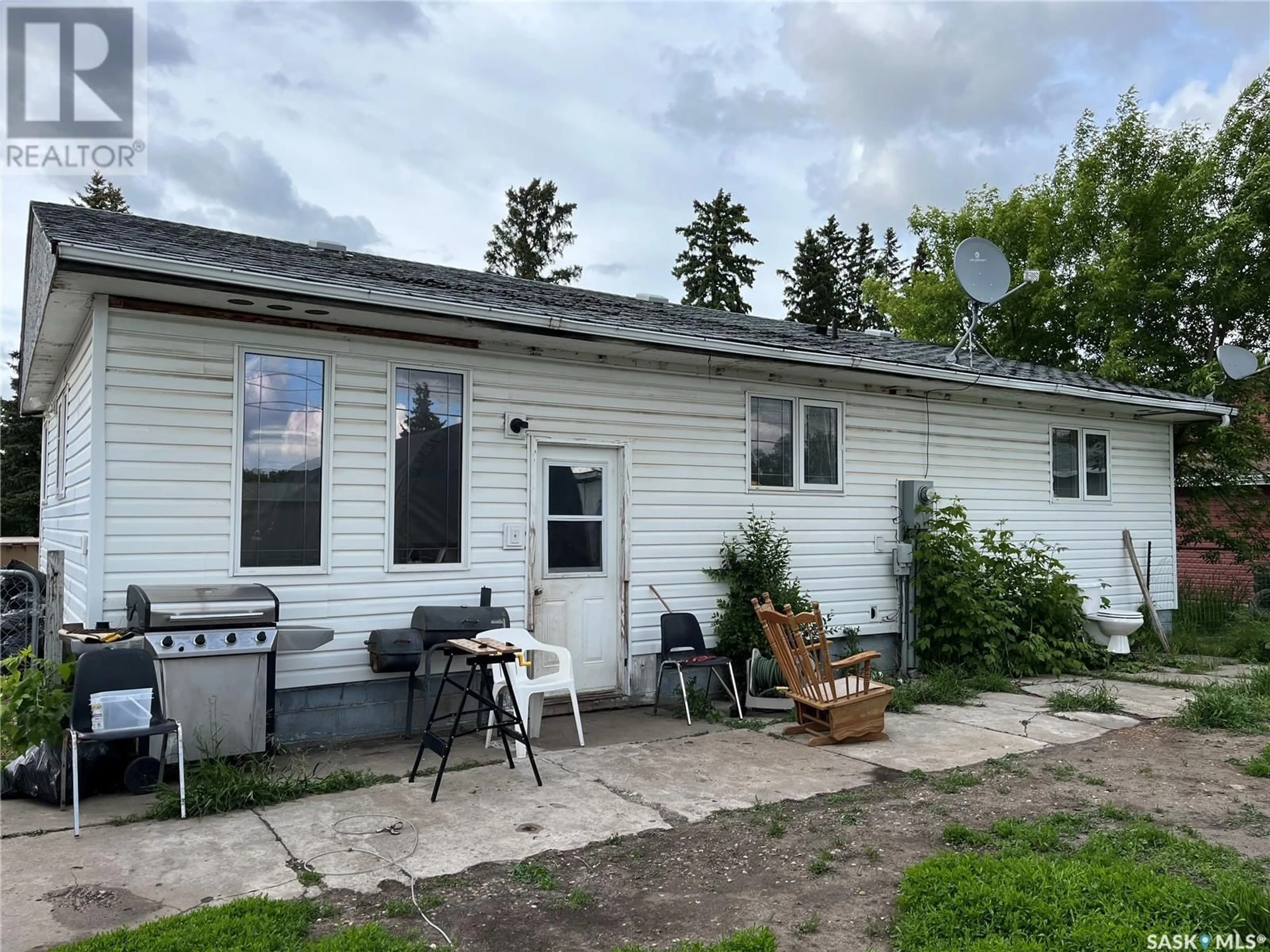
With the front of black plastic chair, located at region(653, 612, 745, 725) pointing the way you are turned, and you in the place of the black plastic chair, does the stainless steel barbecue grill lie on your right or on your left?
on your right

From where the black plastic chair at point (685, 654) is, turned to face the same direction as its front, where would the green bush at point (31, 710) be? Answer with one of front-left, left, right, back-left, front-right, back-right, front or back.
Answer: right

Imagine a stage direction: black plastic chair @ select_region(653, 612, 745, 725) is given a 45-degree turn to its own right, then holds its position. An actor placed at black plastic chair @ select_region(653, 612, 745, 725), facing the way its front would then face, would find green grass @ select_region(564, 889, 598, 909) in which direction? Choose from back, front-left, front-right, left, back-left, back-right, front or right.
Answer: front

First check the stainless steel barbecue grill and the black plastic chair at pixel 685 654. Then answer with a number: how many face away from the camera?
0

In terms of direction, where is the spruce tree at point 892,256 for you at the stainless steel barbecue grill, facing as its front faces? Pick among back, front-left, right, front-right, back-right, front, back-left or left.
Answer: back-left

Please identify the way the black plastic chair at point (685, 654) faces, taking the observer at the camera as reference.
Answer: facing the viewer and to the right of the viewer
